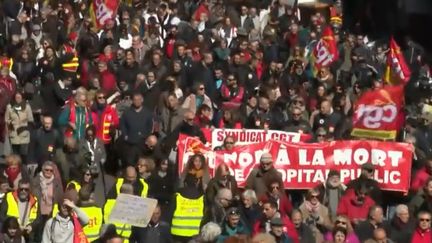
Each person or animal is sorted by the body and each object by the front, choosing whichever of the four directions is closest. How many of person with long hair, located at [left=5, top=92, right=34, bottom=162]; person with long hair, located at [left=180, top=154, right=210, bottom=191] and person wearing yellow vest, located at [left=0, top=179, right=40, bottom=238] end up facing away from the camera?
0

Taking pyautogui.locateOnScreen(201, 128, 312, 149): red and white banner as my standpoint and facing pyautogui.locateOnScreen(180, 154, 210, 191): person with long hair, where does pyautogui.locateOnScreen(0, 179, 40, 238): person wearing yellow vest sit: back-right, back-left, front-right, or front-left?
front-right

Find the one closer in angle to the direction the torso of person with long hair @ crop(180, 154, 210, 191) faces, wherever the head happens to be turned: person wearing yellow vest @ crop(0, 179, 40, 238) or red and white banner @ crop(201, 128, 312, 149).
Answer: the person wearing yellow vest

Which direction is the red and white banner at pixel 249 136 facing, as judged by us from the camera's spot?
facing the viewer

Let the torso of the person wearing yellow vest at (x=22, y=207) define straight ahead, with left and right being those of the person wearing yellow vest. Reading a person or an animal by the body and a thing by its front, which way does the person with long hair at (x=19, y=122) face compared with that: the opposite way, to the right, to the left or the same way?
the same way

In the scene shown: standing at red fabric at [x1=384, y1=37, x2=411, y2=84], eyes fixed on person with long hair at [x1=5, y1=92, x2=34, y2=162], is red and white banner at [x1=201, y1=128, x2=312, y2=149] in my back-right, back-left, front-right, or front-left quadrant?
front-left

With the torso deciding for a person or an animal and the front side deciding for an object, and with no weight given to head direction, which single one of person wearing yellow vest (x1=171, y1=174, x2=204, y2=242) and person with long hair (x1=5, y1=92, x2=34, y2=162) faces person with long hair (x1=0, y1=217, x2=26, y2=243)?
person with long hair (x1=5, y1=92, x2=34, y2=162)

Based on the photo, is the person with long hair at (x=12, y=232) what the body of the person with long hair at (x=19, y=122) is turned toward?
yes

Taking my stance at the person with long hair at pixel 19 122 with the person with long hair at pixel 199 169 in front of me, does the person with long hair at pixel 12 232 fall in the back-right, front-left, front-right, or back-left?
front-right

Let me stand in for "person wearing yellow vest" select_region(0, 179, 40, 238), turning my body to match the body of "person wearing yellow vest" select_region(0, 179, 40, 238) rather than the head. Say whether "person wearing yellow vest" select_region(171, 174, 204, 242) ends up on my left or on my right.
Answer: on my left

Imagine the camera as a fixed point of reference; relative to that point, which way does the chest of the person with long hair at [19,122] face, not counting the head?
toward the camera

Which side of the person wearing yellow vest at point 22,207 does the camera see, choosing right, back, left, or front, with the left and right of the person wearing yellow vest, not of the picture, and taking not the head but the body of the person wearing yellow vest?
front
